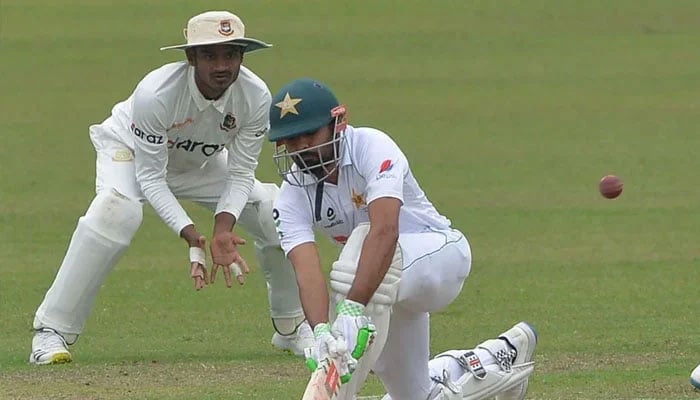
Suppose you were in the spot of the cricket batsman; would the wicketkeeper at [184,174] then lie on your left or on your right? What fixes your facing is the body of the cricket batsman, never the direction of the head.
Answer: on your right

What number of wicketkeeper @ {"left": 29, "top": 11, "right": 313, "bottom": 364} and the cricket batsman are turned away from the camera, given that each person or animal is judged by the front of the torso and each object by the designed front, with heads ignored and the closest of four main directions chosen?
0

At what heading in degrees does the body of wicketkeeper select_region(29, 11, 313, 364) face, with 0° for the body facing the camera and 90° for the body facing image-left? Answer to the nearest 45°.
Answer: approximately 315°
